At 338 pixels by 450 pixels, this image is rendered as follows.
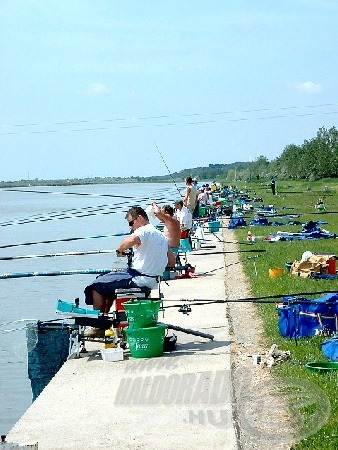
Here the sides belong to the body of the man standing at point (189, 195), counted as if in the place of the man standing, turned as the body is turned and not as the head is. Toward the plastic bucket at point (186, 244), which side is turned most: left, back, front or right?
left

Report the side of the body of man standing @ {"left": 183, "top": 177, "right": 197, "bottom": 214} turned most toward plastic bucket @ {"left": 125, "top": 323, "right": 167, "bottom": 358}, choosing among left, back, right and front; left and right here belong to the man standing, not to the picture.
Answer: left

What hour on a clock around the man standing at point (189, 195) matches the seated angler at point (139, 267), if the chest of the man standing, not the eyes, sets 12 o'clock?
The seated angler is roughly at 9 o'clock from the man standing.

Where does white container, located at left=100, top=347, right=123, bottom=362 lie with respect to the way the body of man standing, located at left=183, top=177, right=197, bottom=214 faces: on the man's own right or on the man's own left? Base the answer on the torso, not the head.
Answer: on the man's own left

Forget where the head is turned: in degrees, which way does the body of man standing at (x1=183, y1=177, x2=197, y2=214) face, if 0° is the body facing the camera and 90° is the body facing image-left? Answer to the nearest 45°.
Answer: approximately 90°

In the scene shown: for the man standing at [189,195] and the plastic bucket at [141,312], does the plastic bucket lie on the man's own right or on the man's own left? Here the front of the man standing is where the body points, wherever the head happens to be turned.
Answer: on the man's own left

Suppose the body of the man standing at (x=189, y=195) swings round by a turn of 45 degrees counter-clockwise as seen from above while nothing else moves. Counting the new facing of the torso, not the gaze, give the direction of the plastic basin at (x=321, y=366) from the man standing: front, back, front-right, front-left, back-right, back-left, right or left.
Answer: front-left

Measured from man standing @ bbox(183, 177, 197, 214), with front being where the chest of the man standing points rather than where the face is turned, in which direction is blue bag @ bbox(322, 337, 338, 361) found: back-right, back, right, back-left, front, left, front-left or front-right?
left

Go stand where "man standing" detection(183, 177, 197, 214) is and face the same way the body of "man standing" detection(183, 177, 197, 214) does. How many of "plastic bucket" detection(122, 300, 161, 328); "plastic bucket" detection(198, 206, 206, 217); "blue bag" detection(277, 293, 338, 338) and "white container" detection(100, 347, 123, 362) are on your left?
3

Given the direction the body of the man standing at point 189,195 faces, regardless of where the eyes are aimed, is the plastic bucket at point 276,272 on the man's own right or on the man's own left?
on the man's own left

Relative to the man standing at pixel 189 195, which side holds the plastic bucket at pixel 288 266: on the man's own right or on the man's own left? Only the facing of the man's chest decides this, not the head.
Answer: on the man's own left

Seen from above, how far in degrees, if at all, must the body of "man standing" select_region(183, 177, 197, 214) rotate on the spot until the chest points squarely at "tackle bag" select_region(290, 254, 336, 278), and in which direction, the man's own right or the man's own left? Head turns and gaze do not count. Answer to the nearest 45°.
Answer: approximately 90° to the man's own left
